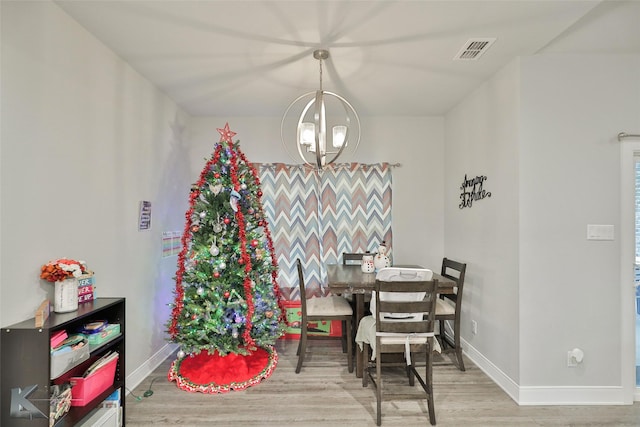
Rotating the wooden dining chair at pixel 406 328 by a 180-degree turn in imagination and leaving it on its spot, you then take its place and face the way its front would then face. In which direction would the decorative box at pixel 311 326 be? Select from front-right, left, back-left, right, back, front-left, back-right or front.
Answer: back-right

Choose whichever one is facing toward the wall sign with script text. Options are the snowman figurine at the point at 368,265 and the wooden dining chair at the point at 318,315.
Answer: the wooden dining chair

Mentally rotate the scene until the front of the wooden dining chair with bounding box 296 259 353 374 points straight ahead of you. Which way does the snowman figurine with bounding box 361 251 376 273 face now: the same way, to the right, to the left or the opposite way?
to the right

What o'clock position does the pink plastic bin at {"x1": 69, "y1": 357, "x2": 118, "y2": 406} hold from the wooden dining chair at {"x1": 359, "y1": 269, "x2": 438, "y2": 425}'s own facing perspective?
The pink plastic bin is roughly at 8 o'clock from the wooden dining chair.

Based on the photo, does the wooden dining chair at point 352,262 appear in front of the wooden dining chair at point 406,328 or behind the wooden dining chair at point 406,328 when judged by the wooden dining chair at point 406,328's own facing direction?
in front

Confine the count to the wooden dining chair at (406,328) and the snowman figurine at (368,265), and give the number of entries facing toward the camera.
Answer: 1

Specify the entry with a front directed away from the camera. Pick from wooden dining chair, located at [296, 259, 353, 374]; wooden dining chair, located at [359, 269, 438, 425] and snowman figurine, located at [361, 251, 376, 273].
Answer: wooden dining chair, located at [359, 269, 438, 425]

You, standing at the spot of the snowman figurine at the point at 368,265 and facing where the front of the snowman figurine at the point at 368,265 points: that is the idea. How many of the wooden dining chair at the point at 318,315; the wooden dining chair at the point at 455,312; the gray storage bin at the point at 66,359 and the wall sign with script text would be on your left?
2

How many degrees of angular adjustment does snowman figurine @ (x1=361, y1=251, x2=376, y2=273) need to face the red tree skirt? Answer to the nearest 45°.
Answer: approximately 45° to its right

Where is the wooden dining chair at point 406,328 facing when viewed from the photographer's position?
facing away from the viewer

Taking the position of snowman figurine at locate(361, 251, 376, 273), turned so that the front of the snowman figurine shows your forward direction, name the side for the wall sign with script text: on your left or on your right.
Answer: on your left

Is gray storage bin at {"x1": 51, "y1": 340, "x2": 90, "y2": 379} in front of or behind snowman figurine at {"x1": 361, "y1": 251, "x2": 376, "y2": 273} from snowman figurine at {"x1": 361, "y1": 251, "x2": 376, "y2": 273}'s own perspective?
in front

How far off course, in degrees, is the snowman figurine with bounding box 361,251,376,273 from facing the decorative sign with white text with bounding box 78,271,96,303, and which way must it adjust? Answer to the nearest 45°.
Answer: approximately 45° to its right

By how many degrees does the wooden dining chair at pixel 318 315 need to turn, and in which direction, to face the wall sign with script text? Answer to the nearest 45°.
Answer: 0° — it already faces it

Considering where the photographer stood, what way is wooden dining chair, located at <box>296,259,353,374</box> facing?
facing to the right of the viewer

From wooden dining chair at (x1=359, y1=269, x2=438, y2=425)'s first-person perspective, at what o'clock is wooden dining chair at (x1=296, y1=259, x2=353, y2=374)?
wooden dining chair at (x1=296, y1=259, x2=353, y2=374) is roughly at 10 o'clock from wooden dining chair at (x1=359, y1=269, x2=438, y2=425).
